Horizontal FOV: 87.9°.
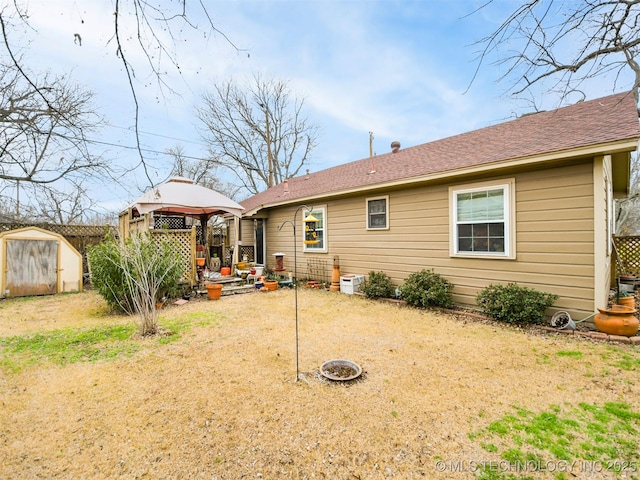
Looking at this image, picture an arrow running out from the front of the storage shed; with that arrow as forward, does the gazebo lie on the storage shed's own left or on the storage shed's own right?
on the storage shed's own left

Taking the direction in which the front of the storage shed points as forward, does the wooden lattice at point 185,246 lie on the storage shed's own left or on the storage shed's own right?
on the storage shed's own left

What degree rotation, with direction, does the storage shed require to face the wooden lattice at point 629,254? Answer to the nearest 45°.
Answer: approximately 45° to its left

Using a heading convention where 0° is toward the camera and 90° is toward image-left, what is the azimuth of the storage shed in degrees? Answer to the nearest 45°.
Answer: approximately 0°

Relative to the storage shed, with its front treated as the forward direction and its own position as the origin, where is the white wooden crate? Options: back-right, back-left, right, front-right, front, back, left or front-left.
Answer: front-left

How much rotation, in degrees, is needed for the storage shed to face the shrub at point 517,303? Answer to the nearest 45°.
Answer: approximately 45° to its left

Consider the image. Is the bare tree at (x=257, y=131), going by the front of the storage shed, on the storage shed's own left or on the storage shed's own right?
on the storage shed's own left

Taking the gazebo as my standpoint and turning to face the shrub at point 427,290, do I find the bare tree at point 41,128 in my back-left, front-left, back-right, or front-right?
back-right

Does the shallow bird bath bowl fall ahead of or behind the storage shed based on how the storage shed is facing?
ahead
